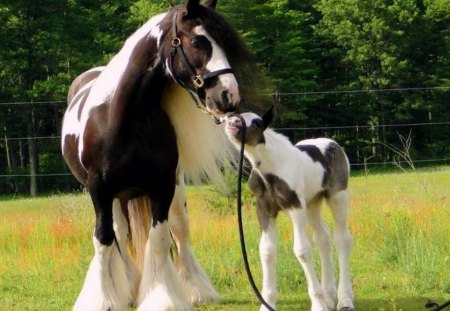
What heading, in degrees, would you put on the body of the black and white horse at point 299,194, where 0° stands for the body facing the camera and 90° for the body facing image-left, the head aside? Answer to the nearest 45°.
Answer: approximately 45°

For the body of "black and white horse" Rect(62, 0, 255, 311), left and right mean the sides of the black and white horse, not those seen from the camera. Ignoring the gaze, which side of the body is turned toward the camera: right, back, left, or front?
front

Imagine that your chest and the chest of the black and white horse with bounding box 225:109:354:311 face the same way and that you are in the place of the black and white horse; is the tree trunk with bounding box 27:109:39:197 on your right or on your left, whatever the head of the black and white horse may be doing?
on your right

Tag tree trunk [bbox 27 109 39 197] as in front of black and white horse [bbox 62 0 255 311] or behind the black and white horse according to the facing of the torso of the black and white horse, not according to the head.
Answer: behind

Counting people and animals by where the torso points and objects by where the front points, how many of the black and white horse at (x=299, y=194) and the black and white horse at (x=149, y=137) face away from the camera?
0

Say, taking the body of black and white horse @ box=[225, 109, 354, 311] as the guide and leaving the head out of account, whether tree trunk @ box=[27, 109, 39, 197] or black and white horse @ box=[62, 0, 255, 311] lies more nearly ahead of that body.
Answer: the black and white horse

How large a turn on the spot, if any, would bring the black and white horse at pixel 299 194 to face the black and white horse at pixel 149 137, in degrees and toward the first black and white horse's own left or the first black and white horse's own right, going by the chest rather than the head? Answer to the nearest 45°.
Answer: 0° — it already faces it
